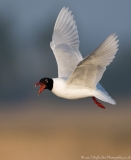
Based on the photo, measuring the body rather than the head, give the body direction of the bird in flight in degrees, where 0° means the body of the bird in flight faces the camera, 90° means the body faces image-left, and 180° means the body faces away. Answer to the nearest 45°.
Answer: approximately 90°
